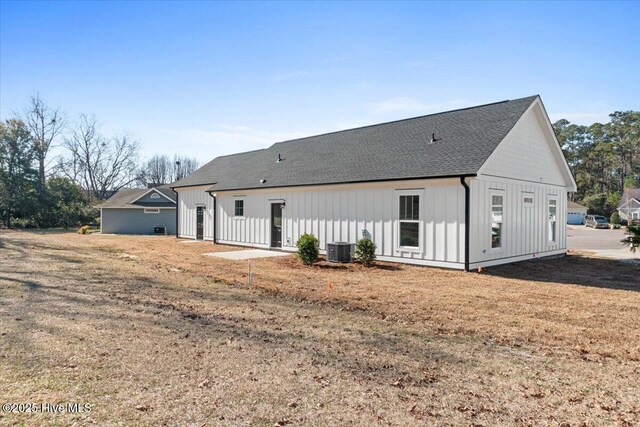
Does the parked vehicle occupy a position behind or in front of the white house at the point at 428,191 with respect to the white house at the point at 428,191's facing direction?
in front

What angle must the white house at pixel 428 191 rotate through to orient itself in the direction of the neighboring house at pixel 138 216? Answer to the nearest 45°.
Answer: approximately 90° to its left

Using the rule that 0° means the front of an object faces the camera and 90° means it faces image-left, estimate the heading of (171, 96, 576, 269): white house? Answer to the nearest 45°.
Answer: approximately 225°
